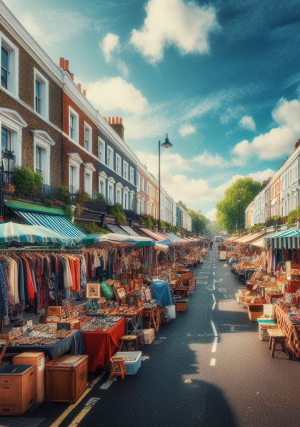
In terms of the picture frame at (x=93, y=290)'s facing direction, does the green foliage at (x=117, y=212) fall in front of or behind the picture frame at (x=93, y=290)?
behind

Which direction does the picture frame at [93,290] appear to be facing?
toward the camera

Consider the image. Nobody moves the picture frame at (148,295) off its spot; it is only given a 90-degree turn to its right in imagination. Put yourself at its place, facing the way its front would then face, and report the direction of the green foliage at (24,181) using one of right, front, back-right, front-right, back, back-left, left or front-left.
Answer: front

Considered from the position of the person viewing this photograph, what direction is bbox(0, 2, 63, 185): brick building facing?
facing the viewer and to the right of the viewer

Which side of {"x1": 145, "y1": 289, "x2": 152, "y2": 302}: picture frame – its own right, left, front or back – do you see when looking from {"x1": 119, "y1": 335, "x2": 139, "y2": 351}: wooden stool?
front

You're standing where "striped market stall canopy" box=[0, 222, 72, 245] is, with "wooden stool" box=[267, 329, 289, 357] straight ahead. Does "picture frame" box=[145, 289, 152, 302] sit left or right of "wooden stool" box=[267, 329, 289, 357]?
left

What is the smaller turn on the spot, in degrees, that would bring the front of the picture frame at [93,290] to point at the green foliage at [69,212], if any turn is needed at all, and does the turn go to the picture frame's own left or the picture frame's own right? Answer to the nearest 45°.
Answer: approximately 180°

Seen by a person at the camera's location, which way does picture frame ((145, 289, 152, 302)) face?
facing the viewer

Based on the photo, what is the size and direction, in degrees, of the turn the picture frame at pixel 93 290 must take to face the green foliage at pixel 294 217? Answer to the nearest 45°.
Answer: approximately 135° to its left

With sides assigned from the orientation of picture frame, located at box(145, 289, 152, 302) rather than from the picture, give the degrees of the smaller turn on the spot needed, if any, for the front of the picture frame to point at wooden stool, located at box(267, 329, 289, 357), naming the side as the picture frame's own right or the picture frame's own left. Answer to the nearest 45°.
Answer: approximately 45° to the picture frame's own left
